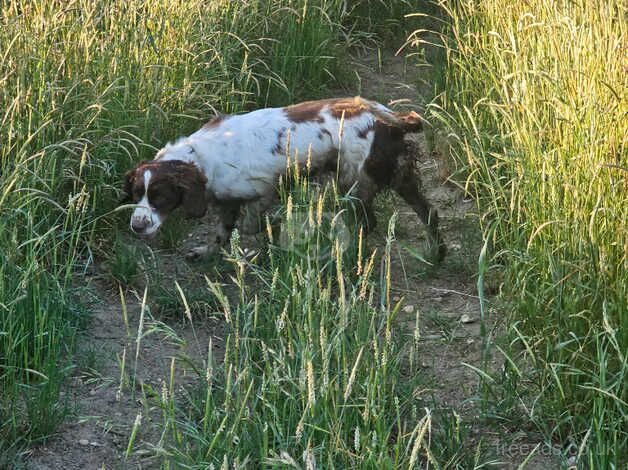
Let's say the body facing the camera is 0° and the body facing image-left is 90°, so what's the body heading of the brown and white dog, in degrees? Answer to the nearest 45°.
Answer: approximately 90°

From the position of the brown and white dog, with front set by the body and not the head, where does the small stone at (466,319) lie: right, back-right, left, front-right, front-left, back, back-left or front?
back-left
